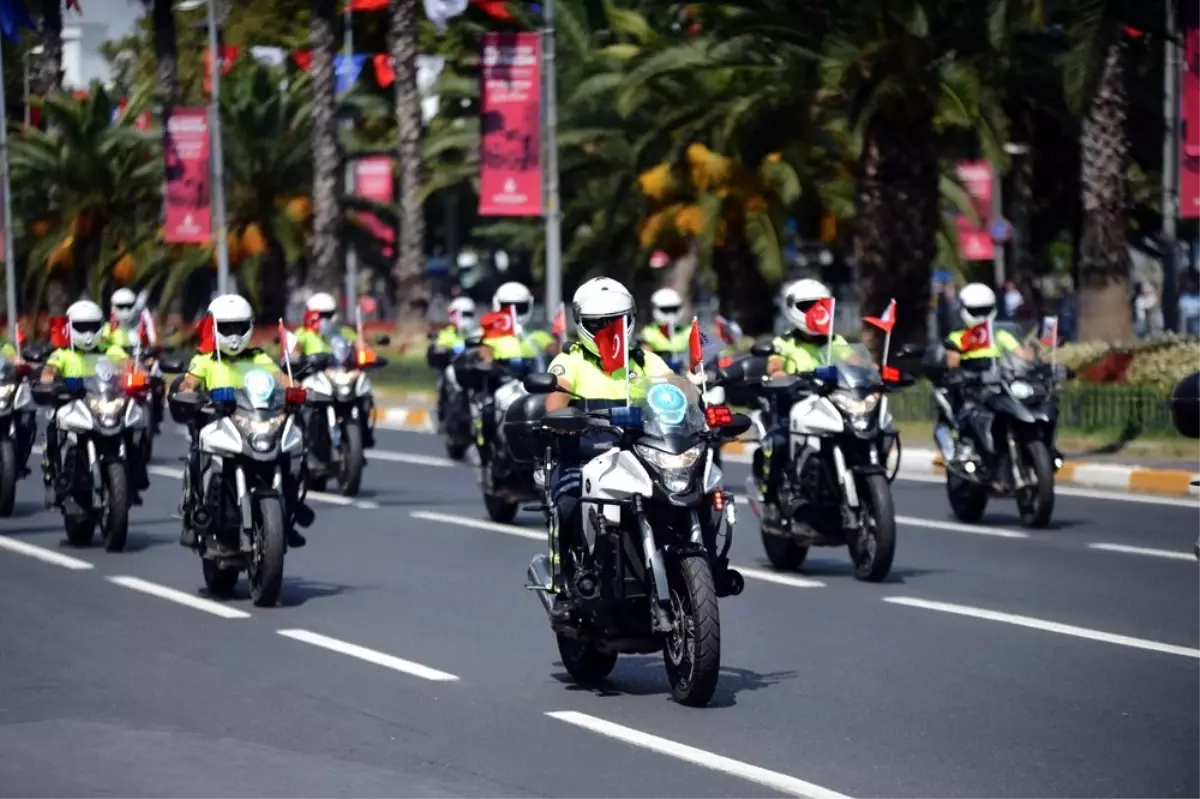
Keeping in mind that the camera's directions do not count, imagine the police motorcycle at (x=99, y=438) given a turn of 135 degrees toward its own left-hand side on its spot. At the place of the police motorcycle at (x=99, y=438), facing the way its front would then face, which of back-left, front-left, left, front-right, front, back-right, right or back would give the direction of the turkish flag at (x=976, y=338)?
front-right

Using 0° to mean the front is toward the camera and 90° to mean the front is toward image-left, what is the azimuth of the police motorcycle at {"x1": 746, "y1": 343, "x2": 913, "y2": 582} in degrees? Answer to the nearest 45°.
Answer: approximately 315°

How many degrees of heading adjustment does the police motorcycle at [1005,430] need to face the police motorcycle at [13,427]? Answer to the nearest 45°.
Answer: approximately 135° to its right

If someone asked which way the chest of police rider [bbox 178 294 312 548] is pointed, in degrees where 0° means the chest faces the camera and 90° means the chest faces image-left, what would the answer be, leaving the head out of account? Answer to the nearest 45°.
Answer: approximately 0°

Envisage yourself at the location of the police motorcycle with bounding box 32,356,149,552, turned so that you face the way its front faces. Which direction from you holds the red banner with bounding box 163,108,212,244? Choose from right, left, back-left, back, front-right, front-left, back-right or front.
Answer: back

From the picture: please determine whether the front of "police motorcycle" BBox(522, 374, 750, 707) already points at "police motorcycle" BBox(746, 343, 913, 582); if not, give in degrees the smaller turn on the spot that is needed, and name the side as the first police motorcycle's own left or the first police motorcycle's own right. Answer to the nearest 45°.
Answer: approximately 135° to the first police motorcycle's own left

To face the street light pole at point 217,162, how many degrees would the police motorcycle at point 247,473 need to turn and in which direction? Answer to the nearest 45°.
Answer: approximately 180°

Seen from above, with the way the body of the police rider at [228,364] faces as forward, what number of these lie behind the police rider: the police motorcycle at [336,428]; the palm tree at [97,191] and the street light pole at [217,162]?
3

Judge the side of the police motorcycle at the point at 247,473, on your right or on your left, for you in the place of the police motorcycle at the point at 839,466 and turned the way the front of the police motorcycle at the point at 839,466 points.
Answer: on your right
